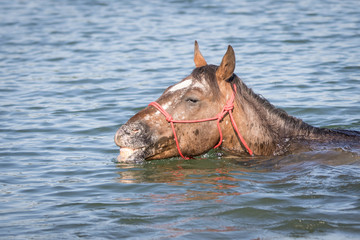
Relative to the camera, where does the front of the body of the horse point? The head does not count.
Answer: to the viewer's left
